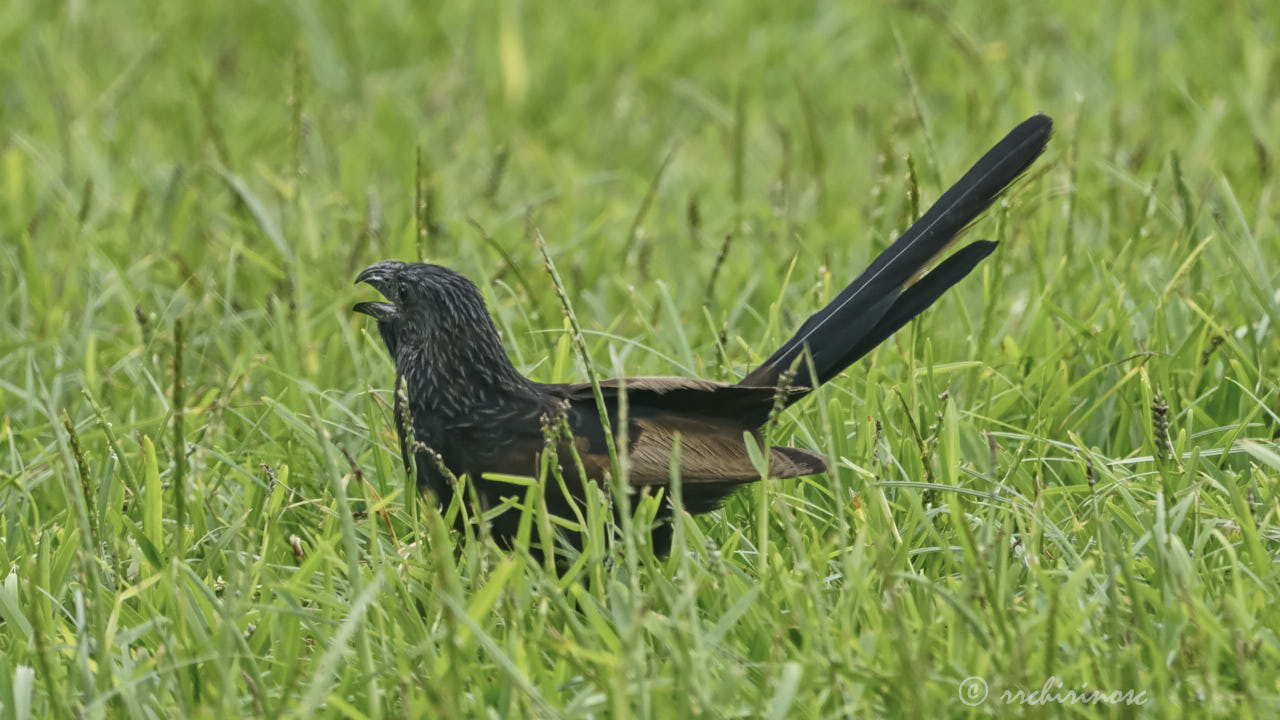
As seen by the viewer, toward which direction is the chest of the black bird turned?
to the viewer's left
